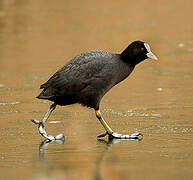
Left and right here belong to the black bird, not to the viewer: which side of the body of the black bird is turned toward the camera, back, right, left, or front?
right
